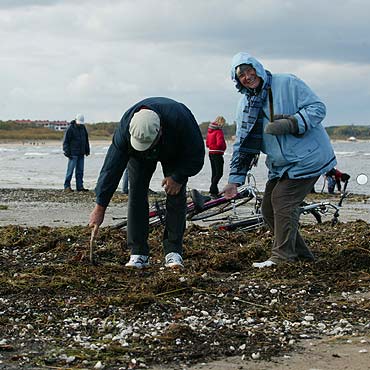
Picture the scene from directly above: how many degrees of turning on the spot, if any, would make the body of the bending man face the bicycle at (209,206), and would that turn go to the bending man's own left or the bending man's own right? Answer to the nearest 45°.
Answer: approximately 180°

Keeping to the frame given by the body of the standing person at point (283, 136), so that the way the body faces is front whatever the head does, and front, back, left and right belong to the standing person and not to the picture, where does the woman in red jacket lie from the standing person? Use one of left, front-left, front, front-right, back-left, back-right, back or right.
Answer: back-right

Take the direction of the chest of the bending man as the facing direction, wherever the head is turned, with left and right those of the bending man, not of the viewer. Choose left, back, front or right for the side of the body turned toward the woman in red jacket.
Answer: back

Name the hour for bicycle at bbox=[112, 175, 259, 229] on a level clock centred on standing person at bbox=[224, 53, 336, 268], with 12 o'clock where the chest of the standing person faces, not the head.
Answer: The bicycle is roughly at 4 o'clock from the standing person.

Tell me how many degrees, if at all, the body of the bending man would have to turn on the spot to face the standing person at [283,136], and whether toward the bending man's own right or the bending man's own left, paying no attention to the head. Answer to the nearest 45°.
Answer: approximately 90° to the bending man's own left

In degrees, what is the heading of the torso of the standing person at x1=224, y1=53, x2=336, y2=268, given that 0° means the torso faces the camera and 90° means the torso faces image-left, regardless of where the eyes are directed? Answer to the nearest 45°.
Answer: approximately 45°

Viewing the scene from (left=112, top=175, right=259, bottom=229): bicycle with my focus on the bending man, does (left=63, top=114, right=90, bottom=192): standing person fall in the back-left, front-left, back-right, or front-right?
back-right
